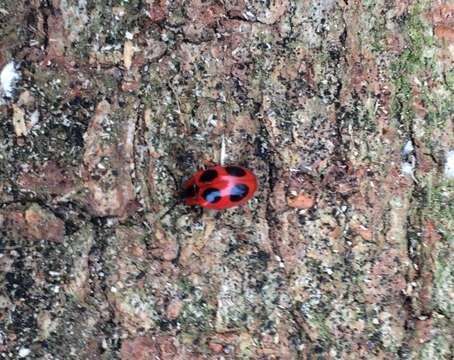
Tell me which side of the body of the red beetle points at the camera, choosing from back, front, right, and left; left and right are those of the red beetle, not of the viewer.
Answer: left
